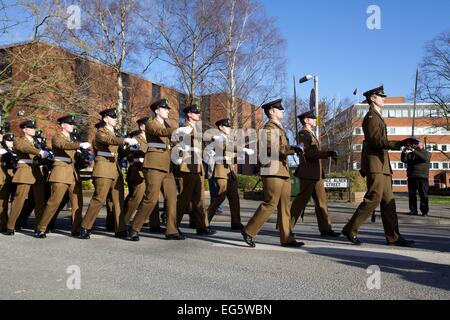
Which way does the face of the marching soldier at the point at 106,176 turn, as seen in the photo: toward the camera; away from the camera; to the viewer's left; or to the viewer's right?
to the viewer's right

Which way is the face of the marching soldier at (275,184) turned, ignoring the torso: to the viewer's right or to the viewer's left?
to the viewer's right

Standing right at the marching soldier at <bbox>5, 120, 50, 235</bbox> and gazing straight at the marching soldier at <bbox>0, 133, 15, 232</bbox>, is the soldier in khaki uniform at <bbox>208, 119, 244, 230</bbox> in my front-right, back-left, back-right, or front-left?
back-right

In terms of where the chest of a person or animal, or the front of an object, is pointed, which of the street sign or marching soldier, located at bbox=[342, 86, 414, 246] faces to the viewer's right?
the marching soldier

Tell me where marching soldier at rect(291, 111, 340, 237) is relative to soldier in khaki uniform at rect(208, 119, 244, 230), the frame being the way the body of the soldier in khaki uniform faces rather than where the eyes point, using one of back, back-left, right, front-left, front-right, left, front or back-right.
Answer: front-right

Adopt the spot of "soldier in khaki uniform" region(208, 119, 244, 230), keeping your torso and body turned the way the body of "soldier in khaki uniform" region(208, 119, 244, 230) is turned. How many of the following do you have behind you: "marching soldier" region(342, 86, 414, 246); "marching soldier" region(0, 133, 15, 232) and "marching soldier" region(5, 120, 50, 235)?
2

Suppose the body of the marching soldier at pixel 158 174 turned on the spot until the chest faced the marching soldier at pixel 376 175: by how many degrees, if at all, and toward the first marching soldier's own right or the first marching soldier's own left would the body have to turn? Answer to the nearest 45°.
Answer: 0° — they already face them

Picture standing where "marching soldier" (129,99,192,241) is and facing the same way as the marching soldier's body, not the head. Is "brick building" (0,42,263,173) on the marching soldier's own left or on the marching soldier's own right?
on the marching soldier's own left

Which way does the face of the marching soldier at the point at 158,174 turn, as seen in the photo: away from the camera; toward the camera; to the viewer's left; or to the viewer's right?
to the viewer's right

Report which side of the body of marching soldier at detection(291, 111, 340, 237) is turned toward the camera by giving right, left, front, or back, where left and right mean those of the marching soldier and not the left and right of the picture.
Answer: right

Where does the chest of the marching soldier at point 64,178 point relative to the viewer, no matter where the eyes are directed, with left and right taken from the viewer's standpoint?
facing to the right of the viewer

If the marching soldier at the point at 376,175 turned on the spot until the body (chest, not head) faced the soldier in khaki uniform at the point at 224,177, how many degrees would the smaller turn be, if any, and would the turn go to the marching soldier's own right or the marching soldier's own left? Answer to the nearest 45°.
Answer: approximately 135° to the marching soldier's own left

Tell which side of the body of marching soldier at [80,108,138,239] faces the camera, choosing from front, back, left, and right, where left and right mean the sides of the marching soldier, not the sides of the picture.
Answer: right

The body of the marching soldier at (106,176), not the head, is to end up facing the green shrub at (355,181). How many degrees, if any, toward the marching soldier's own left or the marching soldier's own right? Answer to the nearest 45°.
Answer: approximately 45° to the marching soldier's own left

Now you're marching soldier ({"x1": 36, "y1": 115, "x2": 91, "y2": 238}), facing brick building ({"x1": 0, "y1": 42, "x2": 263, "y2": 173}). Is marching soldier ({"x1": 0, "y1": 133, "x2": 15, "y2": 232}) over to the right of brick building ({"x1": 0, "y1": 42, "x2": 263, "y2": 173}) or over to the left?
left

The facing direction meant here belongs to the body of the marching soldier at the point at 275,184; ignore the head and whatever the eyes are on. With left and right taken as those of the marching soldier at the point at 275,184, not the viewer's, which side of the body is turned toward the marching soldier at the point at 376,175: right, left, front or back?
front

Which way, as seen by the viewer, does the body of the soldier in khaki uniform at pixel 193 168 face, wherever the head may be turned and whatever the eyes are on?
to the viewer's right

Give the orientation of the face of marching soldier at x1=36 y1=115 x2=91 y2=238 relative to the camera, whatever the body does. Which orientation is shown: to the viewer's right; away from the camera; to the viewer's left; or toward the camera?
to the viewer's right
